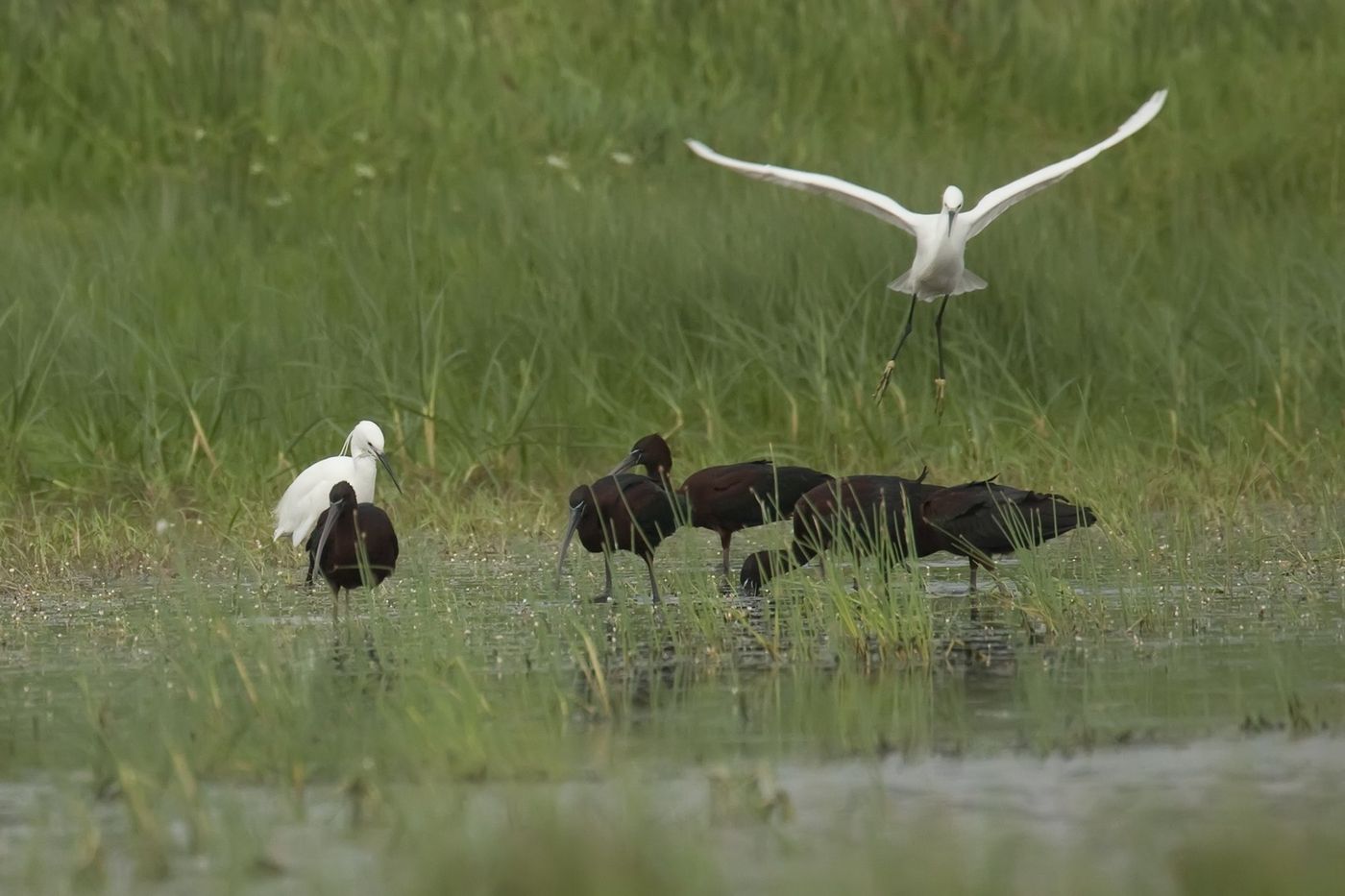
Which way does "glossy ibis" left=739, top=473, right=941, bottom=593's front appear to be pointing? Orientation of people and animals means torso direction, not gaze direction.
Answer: to the viewer's left

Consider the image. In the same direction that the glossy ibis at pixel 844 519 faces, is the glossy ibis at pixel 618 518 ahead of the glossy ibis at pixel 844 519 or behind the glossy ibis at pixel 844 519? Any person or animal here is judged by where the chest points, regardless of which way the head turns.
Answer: ahead

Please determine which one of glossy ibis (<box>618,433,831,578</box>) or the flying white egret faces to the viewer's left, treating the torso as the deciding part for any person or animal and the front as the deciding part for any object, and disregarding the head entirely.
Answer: the glossy ibis

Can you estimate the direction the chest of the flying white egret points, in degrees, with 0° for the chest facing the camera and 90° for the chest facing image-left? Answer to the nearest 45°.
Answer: approximately 0°

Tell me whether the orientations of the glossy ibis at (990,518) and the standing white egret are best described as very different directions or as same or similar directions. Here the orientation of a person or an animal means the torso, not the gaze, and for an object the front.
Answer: very different directions

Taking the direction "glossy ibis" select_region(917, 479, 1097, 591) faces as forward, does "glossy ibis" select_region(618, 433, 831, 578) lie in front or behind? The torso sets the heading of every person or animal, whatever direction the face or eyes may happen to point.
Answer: in front

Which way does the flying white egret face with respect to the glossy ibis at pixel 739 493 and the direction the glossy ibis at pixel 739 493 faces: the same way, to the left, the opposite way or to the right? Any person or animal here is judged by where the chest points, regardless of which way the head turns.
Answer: to the left

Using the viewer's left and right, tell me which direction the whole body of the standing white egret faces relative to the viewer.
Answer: facing to the right of the viewer

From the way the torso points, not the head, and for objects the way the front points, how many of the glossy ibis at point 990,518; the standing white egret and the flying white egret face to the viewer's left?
1

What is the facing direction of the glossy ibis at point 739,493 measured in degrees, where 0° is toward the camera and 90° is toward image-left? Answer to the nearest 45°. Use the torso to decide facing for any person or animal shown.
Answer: approximately 90°

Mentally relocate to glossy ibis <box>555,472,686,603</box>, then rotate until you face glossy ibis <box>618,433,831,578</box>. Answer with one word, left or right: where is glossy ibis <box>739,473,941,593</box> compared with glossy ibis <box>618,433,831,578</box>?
right

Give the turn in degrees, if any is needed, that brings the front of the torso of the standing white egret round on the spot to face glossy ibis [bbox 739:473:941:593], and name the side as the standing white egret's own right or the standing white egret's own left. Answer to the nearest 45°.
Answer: approximately 45° to the standing white egret's own right

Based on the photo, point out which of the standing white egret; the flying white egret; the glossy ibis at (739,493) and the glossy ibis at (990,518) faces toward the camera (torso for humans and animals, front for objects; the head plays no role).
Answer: the flying white egret

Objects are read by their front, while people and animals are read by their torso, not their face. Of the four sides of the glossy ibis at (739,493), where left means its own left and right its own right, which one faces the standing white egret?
front

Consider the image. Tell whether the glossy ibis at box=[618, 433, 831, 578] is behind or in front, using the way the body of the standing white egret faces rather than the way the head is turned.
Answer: in front
